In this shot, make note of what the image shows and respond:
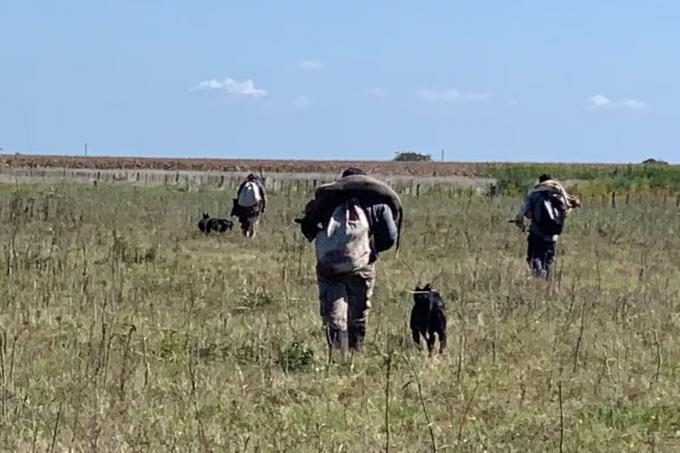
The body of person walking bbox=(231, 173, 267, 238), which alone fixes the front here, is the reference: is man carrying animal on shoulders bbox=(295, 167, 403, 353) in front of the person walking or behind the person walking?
behind

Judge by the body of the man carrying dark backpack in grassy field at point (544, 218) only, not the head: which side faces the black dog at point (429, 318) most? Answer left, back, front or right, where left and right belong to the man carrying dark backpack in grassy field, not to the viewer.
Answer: back

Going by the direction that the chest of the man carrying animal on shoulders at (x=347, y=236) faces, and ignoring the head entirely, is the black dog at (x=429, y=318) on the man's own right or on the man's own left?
on the man's own right

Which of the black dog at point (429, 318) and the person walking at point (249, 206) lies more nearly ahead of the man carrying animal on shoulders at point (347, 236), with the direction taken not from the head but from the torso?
the person walking

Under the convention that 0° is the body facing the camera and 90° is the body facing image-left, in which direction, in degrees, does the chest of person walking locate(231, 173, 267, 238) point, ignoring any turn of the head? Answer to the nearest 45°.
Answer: approximately 180°

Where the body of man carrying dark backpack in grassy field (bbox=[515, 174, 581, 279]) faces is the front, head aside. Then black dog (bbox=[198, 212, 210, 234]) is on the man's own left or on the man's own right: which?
on the man's own left

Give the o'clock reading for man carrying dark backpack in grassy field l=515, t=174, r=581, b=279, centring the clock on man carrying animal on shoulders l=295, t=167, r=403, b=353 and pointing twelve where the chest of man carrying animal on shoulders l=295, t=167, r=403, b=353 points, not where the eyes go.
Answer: man carrying dark backpack in grassy field l=515, t=174, r=581, b=279 is roughly at 1 o'clock from man carrying animal on shoulders l=295, t=167, r=403, b=353.

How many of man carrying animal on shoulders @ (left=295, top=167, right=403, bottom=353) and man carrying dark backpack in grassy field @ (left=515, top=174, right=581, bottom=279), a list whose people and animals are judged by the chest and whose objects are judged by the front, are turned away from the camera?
2

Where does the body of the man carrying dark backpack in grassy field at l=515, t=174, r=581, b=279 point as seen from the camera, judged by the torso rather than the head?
away from the camera

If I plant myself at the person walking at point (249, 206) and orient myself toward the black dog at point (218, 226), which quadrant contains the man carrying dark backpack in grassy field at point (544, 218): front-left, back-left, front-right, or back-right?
back-left

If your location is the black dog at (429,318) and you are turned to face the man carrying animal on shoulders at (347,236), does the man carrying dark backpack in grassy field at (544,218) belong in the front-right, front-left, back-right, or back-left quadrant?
back-right

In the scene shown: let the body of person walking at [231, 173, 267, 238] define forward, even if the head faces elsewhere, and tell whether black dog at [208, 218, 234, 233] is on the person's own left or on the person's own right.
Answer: on the person's own left

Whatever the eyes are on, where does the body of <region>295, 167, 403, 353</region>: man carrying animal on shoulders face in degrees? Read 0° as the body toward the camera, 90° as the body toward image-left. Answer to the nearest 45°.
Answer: approximately 180°
